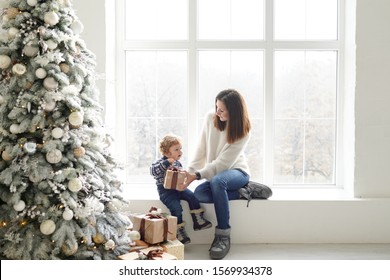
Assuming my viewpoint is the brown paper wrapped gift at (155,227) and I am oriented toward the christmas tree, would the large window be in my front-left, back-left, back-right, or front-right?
back-right

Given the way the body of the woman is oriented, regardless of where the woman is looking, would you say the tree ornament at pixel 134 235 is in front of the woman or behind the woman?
in front

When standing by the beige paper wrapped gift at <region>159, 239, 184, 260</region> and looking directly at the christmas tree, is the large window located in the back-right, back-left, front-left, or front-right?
back-right

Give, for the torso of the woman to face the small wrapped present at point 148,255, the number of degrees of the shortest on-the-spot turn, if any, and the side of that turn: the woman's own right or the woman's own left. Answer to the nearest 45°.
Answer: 0° — they already face it

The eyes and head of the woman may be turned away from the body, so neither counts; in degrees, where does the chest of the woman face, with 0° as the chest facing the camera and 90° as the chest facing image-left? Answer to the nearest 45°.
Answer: approximately 45°

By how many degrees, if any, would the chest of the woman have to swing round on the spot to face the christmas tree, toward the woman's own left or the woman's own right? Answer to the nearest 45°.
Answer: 0° — they already face it

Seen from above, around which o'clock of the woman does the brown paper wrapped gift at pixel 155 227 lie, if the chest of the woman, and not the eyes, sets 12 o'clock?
The brown paper wrapped gift is roughly at 12 o'clock from the woman.
